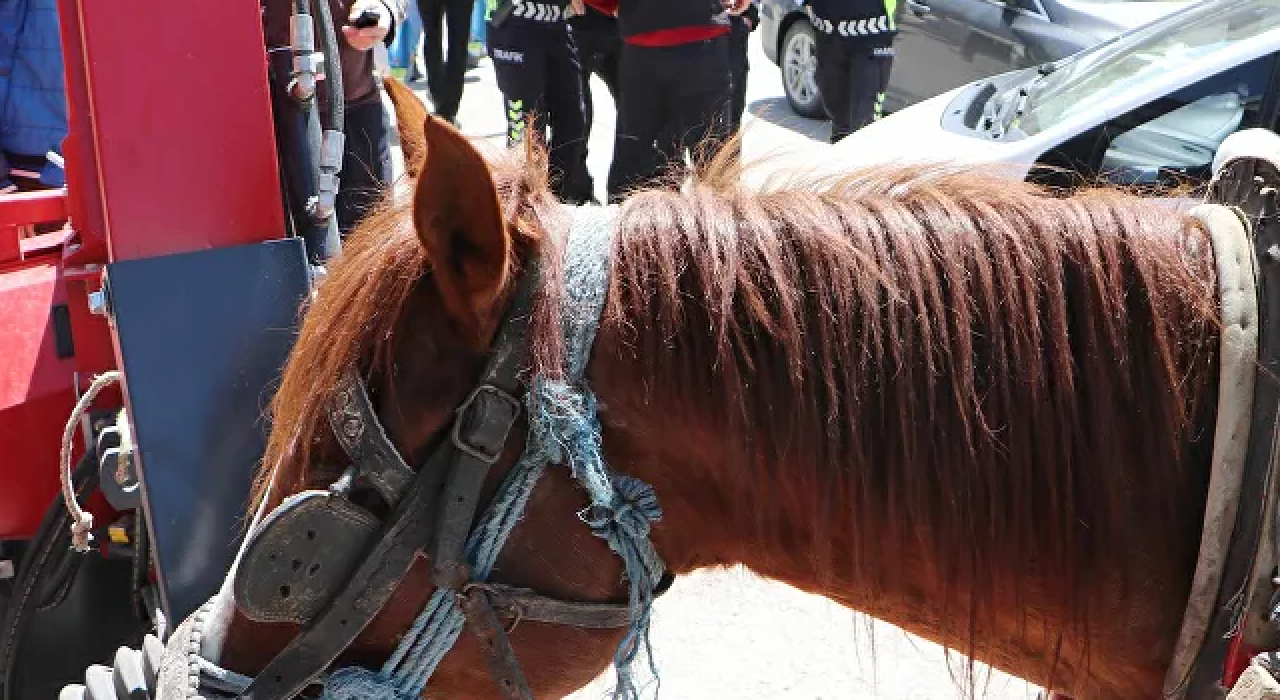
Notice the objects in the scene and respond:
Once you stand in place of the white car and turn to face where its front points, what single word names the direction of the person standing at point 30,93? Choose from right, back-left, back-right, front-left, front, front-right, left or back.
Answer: front-left

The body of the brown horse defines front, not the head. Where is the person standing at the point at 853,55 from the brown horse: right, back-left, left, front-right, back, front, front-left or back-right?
right

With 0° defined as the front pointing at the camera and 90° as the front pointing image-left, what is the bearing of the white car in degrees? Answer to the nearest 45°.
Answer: approximately 90°

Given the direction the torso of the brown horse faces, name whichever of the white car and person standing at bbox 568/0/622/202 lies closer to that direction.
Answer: the person standing

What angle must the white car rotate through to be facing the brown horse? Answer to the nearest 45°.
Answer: approximately 90° to its left

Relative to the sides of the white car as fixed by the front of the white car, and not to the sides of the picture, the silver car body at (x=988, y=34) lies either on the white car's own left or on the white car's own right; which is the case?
on the white car's own right

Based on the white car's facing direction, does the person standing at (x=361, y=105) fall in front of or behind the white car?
in front

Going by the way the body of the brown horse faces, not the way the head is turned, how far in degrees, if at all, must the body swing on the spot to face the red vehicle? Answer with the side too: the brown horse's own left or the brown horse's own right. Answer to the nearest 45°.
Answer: approximately 45° to the brown horse's own right

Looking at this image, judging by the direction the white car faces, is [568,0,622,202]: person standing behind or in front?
in front

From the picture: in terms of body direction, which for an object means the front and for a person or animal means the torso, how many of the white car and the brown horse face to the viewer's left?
2

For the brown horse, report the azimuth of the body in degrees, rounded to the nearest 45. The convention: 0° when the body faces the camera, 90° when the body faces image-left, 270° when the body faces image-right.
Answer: approximately 90°

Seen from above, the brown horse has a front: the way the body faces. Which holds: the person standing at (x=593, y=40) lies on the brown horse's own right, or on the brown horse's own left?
on the brown horse's own right

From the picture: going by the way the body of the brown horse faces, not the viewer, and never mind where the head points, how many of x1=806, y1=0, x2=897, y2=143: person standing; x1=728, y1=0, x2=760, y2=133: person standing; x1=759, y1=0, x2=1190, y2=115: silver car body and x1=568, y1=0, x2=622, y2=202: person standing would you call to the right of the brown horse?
4
